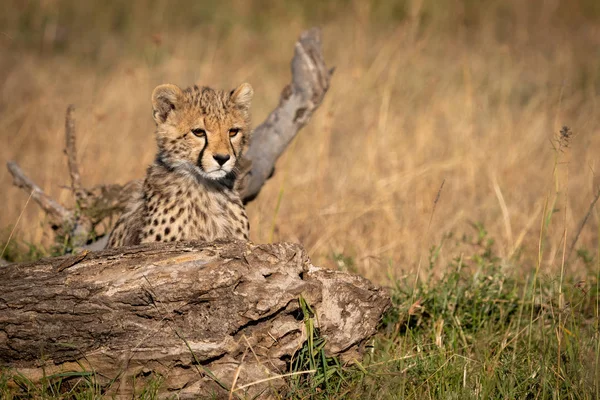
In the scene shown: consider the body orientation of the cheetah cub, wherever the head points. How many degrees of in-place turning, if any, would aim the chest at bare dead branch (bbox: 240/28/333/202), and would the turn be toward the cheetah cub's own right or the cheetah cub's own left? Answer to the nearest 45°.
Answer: approximately 90° to the cheetah cub's own left

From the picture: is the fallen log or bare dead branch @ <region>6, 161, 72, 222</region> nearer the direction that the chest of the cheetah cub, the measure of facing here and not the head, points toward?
the fallen log

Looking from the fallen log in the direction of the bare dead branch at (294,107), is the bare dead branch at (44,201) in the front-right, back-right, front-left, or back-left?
front-left

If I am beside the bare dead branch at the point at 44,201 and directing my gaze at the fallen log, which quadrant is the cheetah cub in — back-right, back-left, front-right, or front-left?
front-left

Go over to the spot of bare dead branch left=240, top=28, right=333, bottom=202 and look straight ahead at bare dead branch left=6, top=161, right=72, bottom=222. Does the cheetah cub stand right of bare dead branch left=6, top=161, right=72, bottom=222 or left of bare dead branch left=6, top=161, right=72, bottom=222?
left

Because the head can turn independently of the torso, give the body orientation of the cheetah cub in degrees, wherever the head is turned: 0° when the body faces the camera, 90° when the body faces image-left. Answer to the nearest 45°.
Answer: approximately 315°

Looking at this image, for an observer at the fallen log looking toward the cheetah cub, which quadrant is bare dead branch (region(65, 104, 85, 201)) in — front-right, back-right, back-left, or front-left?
front-left

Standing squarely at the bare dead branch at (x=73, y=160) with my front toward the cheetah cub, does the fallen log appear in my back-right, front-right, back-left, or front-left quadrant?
front-right

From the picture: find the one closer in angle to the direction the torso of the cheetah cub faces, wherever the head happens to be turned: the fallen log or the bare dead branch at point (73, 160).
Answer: the fallen log
